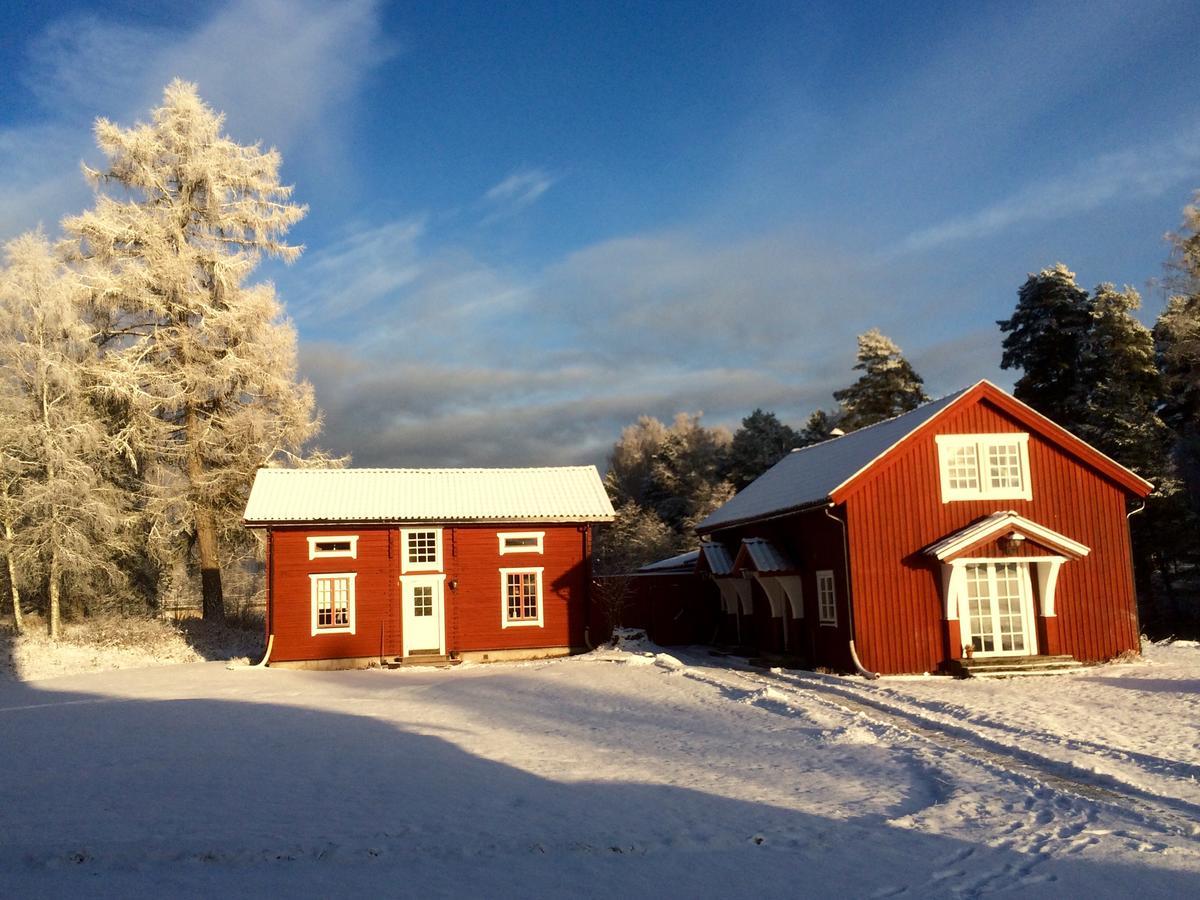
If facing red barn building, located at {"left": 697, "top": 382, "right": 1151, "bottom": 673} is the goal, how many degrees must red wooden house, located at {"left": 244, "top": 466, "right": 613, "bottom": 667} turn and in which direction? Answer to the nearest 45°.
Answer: approximately 45° to its left

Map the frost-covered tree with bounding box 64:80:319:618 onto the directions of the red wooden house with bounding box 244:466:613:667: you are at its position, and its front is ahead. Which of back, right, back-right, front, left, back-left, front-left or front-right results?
back-right

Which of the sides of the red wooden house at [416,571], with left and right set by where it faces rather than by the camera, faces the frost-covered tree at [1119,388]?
left

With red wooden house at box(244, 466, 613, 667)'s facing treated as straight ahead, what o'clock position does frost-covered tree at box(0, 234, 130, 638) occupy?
The frost-covered tree is roughly at 4 o'clock from the red wooden house.

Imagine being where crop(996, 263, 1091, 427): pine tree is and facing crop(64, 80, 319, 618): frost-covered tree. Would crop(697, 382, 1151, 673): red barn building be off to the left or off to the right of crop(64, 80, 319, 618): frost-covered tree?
left

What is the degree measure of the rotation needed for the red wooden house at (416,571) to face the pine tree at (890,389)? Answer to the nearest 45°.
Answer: approximately 135° to its left

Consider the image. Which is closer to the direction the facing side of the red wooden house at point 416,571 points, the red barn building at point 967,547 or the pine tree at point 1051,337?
the red barn building

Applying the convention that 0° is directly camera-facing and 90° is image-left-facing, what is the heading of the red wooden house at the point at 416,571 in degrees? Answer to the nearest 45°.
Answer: approximately 0°
